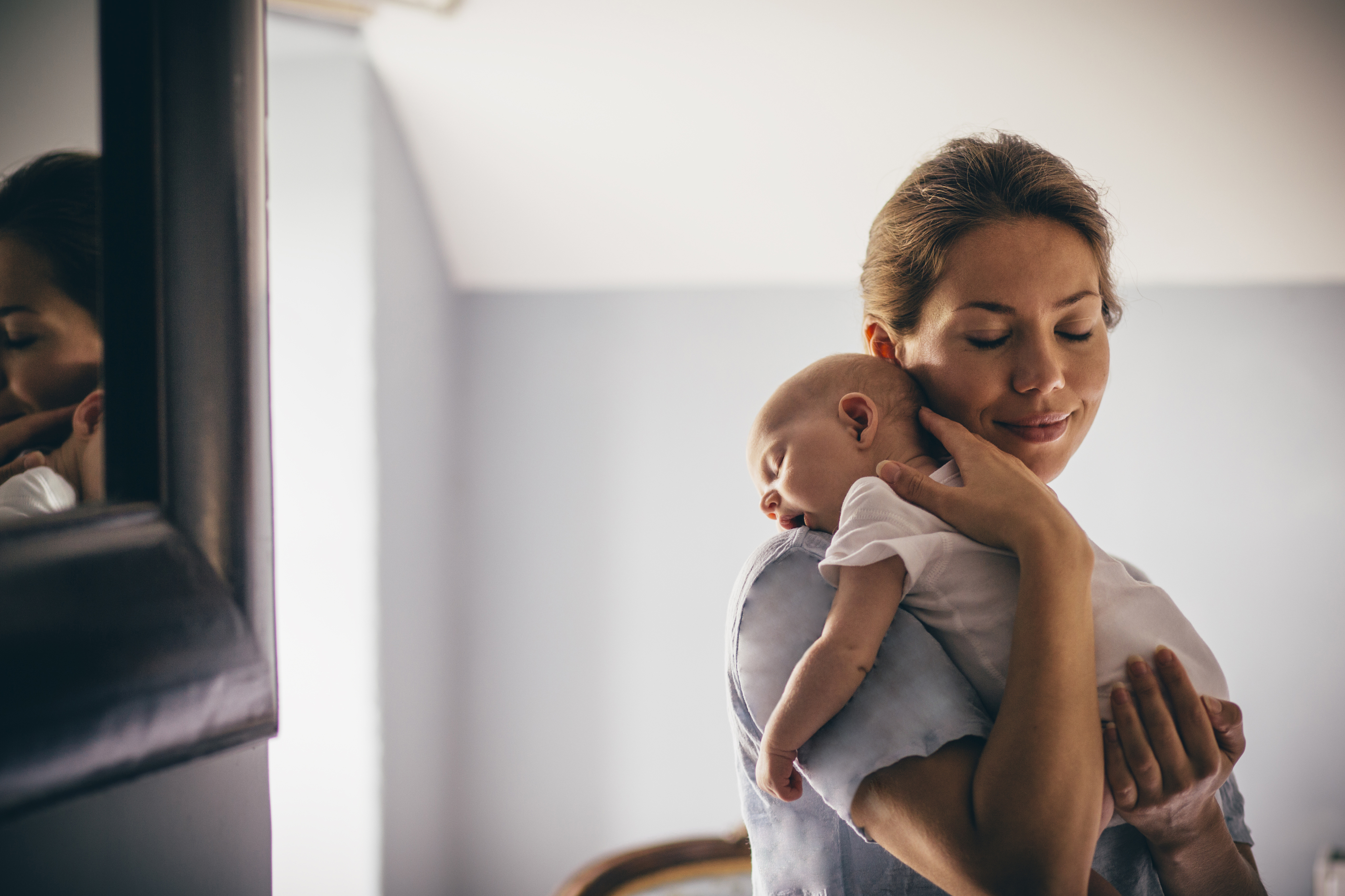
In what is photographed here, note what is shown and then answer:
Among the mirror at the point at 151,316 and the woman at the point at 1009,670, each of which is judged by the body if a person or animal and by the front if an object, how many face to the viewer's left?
0

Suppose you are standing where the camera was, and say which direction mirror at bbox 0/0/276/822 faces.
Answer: facing the viewer and to the right of the viewer
